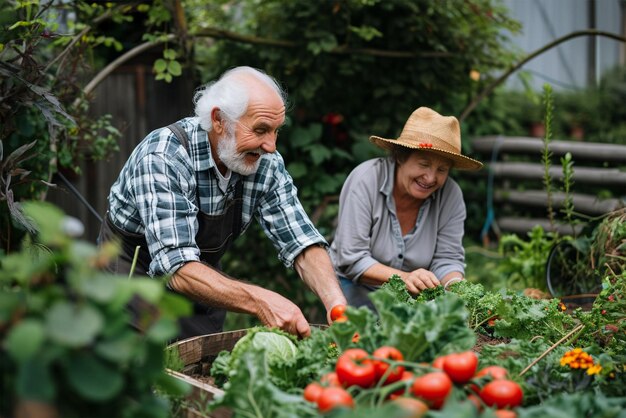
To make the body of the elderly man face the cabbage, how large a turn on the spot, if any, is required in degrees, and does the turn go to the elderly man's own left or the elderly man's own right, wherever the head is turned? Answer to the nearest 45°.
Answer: approximately 45° to the elderly man's own right

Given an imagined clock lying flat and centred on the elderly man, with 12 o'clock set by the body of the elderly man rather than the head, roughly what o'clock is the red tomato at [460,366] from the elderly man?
The red tomato is roughly at 1 o'clock from the elderly man.

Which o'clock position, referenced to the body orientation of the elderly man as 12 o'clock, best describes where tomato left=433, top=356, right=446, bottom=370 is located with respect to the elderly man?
The tomato is roughly at 1 o'clock from the elderly man.

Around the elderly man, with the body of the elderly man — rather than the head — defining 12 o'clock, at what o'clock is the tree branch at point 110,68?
The tree branch is roughly at 7 o'clock from the elderly man.

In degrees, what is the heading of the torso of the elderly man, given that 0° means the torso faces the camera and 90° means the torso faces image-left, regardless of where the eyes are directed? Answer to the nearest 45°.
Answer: approximately 315°

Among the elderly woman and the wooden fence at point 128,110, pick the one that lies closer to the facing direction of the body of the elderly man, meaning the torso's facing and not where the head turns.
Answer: the elderly woman

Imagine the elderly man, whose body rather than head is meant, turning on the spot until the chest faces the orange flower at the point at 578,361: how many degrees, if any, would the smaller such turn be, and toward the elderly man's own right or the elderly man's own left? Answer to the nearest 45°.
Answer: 0° — they already face it

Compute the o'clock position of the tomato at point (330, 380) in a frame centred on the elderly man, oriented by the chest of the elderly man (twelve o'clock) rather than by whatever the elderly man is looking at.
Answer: The tomato is roughly at 1 o'clock from the elderly man.
